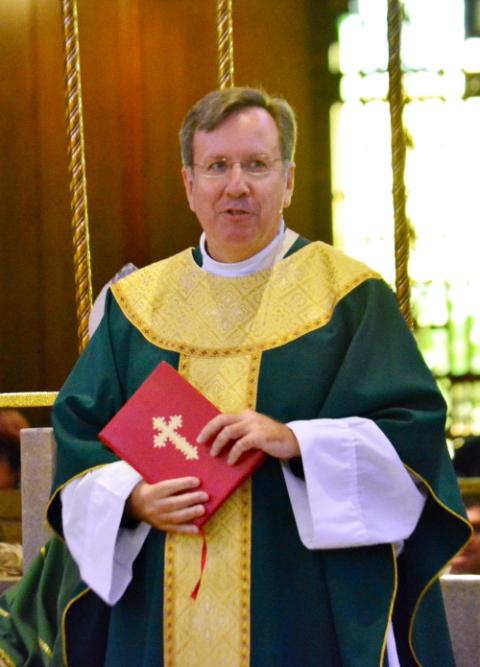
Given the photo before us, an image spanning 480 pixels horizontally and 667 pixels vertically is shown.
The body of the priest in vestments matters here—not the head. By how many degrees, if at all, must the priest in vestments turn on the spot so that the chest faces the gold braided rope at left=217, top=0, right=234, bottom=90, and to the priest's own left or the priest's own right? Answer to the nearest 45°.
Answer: approximately 180°

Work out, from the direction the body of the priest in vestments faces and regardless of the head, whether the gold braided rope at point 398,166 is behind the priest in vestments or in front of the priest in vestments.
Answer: behind

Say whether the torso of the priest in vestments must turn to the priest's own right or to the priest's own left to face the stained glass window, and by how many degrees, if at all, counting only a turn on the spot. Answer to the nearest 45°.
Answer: approximately 180°

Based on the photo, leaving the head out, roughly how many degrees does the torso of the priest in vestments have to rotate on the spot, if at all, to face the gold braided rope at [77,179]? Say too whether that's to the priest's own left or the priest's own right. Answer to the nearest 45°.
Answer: approximately 135° to the priest's own right

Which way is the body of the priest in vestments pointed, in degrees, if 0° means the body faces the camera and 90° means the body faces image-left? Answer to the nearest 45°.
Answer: approximately 0°
